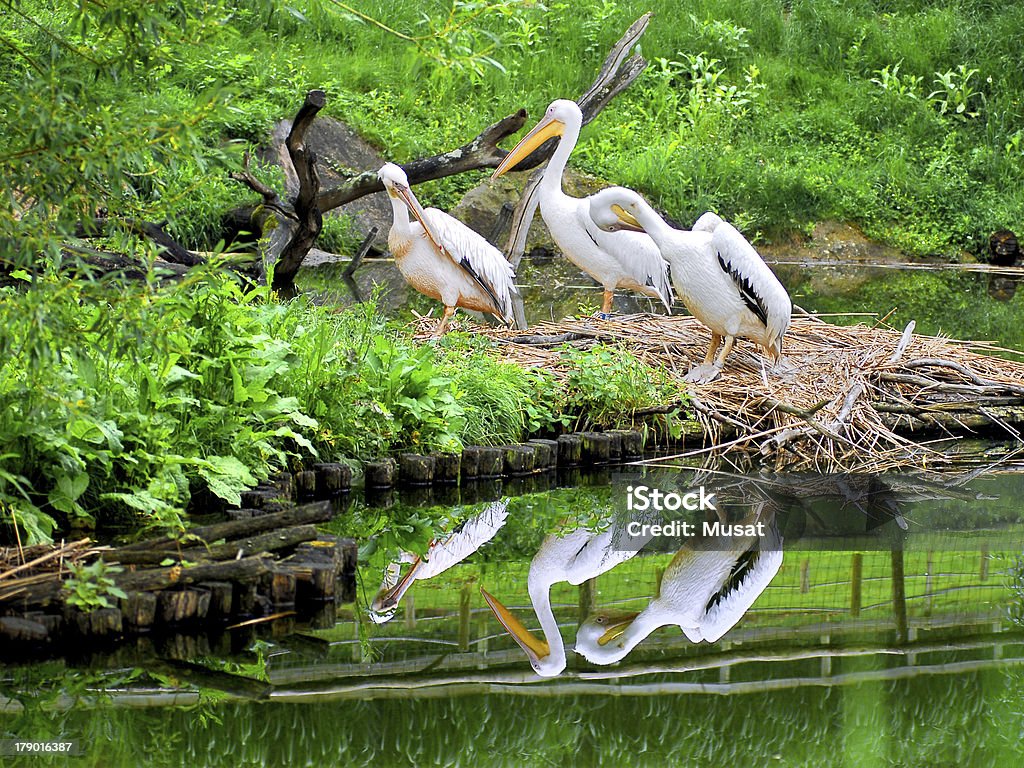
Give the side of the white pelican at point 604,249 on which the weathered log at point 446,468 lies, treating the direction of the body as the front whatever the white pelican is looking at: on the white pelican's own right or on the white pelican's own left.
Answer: on the white pelican's own left

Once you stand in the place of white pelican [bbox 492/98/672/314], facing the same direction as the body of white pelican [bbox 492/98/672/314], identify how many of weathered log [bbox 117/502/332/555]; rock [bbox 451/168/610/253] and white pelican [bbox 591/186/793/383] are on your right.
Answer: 1

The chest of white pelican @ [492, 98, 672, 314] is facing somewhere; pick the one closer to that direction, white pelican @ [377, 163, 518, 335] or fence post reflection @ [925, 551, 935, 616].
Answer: the white pelican

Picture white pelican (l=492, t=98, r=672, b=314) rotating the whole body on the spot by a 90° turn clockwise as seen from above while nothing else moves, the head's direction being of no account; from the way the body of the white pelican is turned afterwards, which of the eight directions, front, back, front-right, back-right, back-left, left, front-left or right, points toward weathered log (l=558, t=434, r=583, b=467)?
back

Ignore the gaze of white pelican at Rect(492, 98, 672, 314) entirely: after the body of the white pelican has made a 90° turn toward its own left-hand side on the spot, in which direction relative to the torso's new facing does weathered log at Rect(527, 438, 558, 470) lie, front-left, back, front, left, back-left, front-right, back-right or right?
front

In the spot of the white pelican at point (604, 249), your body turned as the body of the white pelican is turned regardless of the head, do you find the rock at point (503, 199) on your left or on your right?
on your right

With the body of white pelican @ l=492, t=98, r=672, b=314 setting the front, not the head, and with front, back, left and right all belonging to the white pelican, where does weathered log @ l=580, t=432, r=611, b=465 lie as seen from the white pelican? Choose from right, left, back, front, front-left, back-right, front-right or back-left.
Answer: left

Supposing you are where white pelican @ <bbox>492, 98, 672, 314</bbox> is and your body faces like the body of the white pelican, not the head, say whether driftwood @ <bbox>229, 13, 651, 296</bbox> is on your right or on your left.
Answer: on your right

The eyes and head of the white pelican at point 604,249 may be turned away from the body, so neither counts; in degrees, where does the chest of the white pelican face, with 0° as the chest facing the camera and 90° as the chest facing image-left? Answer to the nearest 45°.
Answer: approximately 90°
